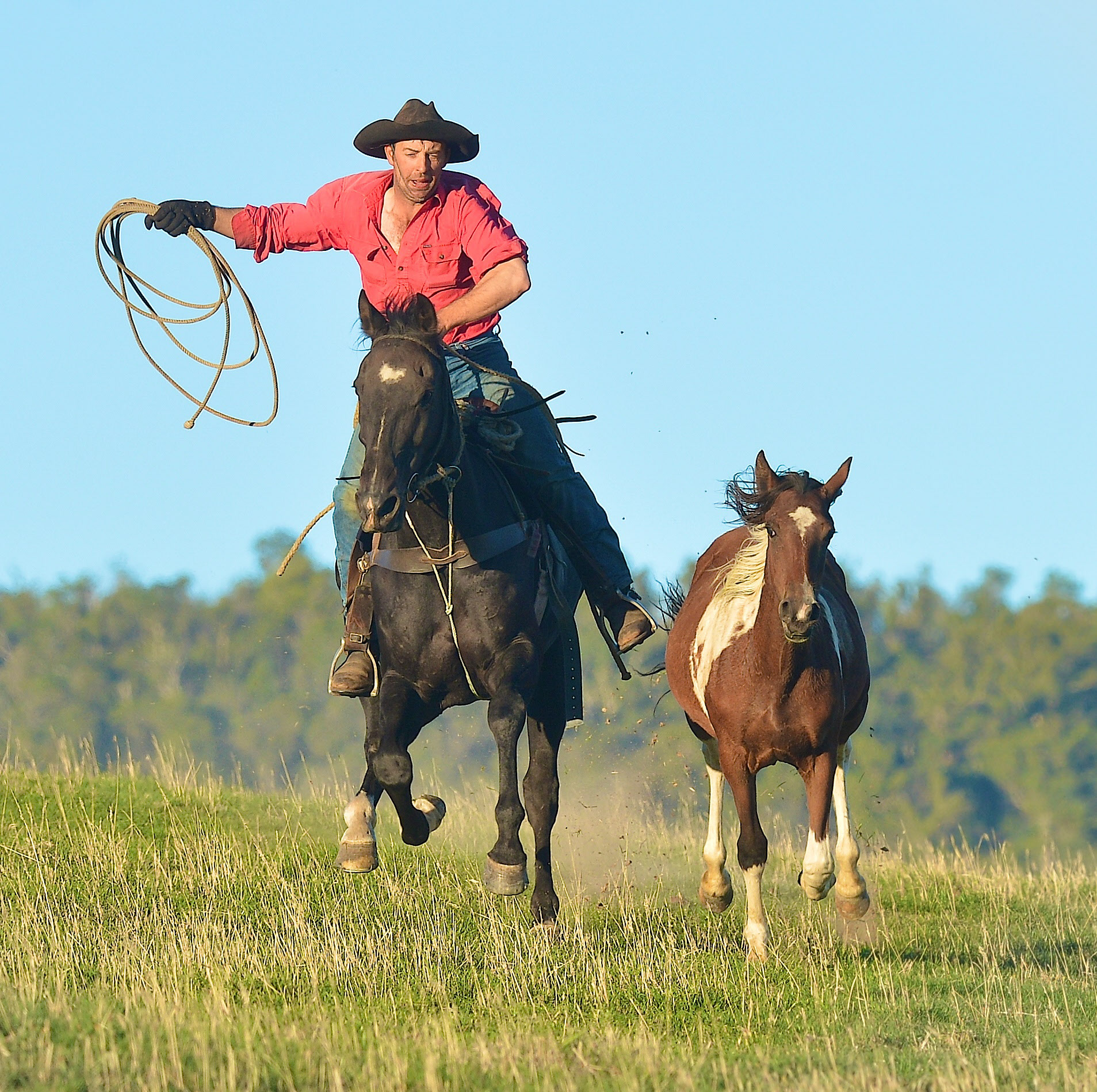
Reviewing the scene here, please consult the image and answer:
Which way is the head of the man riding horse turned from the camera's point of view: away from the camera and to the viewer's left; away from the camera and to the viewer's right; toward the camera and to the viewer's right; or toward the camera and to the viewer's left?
toward the camera and to the viewer's right

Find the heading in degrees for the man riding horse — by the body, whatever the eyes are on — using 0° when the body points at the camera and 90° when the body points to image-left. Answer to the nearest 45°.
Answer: approximately 0°

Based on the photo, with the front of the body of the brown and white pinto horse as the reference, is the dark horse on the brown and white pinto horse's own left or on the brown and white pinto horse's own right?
on the brown and white pinto horse's own right

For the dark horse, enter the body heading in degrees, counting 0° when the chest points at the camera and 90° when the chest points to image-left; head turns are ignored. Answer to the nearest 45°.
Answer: approximately 0°

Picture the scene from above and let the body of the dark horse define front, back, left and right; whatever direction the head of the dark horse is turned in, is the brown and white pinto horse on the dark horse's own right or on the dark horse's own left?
on the dark horse's own left
